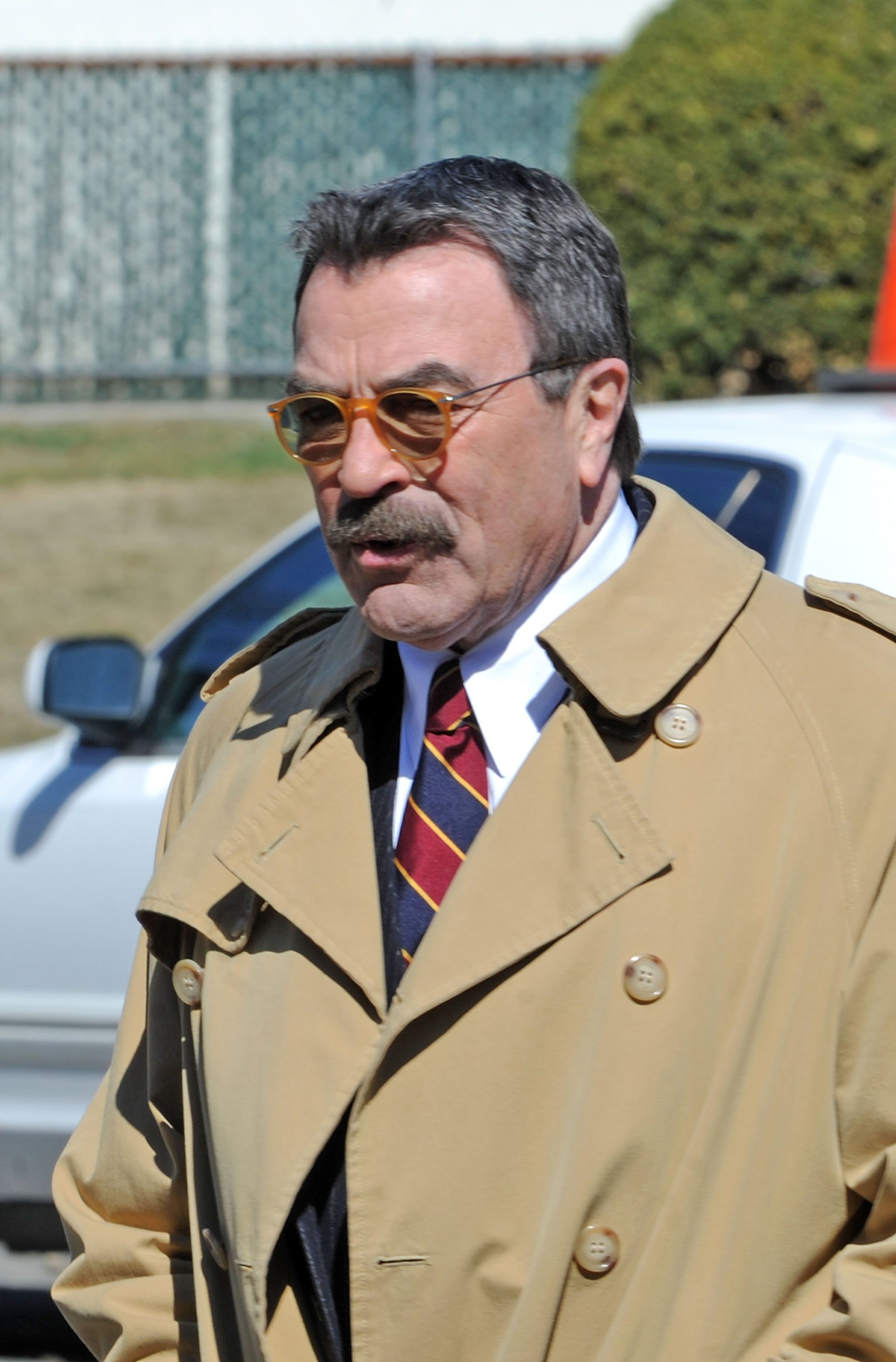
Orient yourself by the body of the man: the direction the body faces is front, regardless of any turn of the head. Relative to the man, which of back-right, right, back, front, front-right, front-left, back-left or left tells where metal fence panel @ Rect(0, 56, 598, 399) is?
back-right

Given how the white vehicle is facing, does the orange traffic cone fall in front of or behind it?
behind

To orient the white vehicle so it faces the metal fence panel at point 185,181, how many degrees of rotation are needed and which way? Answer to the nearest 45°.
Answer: approximately 90° to its right

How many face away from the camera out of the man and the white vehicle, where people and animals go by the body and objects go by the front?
0

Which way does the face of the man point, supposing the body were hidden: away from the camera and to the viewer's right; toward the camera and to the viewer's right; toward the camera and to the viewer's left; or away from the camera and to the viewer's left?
toward the camera and to the viewer's left

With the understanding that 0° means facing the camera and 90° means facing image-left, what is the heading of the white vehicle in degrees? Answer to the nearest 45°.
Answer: approximately 90°
